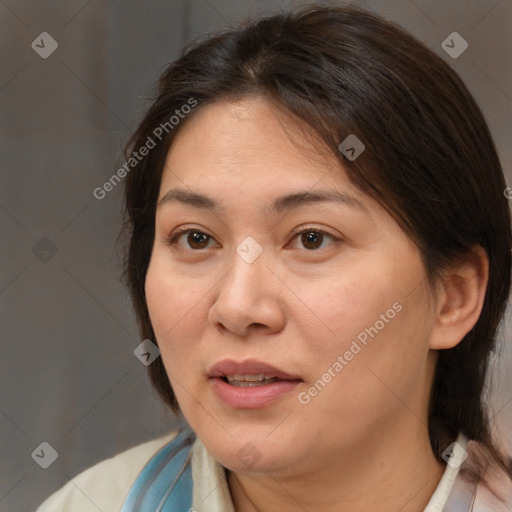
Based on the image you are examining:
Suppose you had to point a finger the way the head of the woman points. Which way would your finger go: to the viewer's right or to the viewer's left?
to the viewer's left
